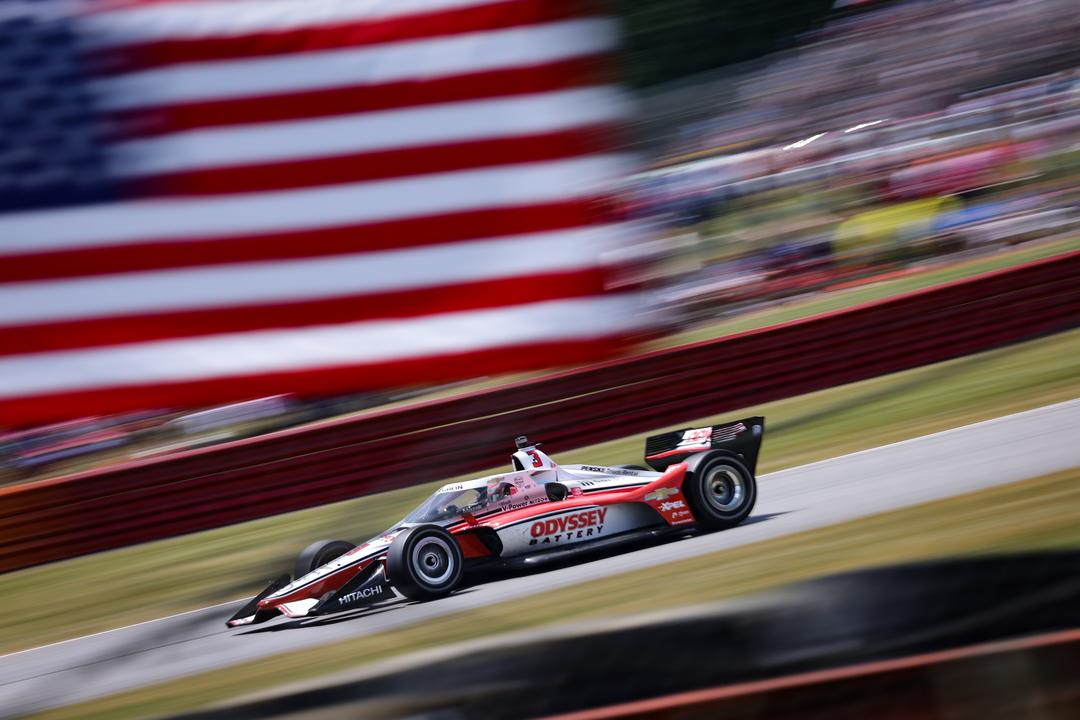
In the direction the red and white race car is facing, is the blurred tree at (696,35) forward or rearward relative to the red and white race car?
rearward

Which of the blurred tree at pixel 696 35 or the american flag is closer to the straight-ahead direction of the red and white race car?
the american flag

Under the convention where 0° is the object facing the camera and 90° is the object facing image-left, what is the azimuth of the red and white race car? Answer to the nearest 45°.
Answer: approximately 45°
